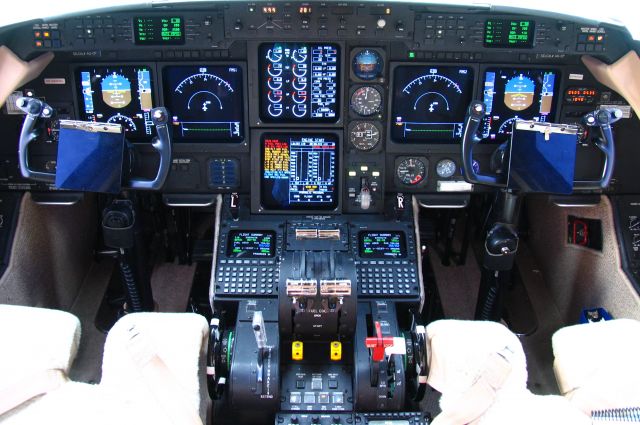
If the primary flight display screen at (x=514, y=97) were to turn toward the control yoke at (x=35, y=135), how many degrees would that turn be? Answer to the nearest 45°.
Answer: approximately 45° to its right

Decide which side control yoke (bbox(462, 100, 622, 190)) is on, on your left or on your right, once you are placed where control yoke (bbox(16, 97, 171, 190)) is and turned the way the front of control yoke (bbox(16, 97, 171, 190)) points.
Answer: on your left

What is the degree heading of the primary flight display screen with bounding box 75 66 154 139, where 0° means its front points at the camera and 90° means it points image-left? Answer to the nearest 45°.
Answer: approximately 0°

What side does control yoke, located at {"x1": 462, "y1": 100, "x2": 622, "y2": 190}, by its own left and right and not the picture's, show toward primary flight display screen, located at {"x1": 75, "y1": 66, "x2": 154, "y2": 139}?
right

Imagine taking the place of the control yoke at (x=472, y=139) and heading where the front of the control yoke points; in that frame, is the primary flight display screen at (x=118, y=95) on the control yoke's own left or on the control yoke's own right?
on the control yoke's own right
